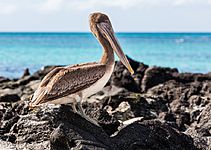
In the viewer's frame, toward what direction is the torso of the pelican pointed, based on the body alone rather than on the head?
to the viewer's right
